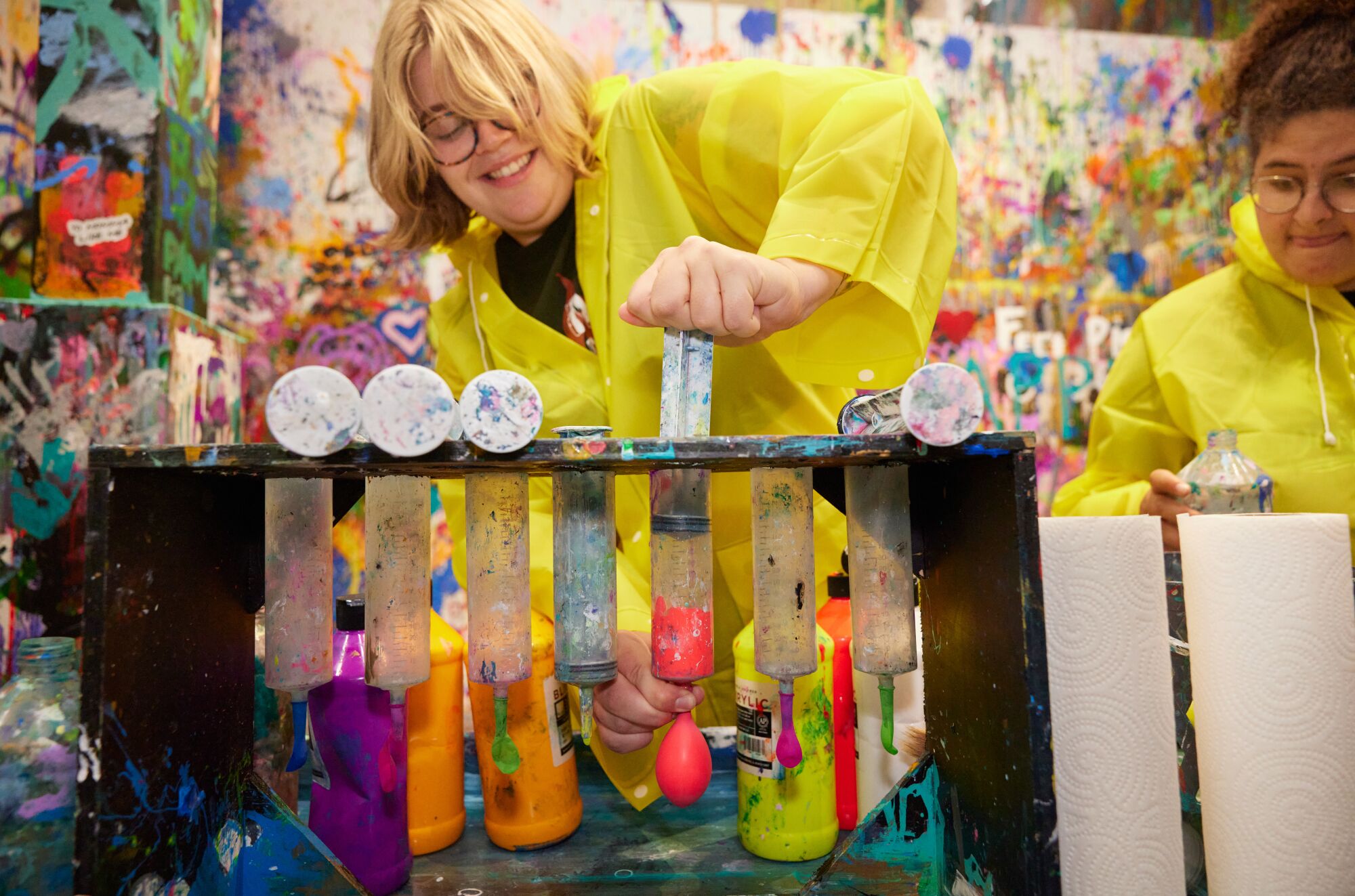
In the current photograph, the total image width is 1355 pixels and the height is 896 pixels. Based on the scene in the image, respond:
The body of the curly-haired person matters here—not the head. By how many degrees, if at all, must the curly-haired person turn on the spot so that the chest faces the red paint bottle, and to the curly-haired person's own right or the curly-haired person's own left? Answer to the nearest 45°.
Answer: approximately 45° to the curly-haired person's own right

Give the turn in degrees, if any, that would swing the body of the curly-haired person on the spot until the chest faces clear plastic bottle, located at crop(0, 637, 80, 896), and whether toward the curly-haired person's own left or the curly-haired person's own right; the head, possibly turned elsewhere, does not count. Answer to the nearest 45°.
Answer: approximately 45° to the curly-haired person's own right

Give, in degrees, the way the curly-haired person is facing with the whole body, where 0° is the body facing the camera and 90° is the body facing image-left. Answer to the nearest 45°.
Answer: approximately 0°

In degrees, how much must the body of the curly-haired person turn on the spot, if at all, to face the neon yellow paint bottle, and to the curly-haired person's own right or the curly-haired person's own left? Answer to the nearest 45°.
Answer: approximately 45° to the curly-haired person's own right

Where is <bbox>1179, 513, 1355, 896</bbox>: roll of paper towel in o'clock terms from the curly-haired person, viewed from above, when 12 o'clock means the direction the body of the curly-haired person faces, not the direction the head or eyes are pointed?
The roll of paper towel is roughly at 12 o'clock from the curly-haired person.

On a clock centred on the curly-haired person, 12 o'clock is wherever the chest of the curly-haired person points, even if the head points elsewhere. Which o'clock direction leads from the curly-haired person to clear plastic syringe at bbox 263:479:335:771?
The clear plastic syringe is roughly at 1 o'clock from the curly-haired person.

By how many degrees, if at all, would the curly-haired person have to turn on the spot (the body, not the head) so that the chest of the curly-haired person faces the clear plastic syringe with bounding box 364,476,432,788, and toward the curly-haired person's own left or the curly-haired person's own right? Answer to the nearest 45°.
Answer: approximately 45° to the curly-haired person's own right

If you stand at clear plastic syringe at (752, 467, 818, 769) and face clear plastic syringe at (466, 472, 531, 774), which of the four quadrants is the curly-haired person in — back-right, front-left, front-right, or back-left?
back-right

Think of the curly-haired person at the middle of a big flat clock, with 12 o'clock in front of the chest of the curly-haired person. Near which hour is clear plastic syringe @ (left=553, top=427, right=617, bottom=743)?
The clear plastic syringe is roughly at 1 o'clock from the curly-haired person.
